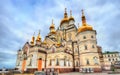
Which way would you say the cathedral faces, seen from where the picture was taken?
facing the viewer and to the left of the viewer
